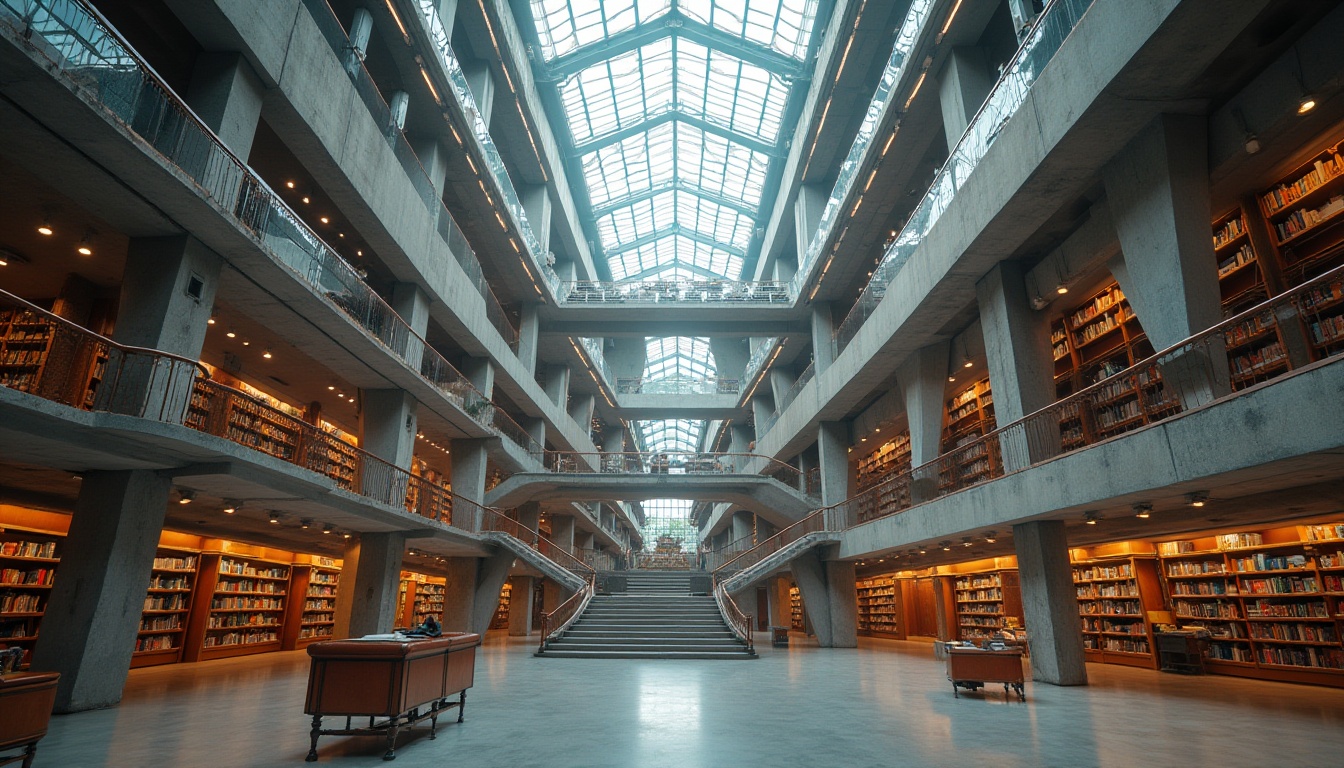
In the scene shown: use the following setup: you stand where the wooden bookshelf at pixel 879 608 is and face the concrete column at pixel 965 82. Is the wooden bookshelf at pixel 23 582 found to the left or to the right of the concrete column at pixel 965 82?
right

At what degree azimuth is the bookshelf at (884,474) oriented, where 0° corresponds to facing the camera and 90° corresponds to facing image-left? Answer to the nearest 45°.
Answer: approximately 45°

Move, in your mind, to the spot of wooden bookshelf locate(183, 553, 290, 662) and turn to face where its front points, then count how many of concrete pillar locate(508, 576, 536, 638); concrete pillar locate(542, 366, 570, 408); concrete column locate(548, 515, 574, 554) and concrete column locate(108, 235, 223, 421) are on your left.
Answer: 3

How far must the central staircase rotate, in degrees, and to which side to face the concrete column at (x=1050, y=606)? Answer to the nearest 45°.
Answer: approximately 45° to its left

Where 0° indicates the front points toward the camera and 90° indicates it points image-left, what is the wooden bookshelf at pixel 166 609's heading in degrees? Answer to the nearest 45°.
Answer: approximately 315°

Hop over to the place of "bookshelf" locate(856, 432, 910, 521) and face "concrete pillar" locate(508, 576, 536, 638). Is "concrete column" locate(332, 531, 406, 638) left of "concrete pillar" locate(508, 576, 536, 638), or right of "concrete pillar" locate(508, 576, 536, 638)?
left

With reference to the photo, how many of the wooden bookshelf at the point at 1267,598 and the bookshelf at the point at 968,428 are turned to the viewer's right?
0

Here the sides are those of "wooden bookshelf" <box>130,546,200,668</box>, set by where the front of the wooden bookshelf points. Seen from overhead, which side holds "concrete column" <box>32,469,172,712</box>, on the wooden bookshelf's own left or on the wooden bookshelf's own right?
on the wooden bookshelf's own right

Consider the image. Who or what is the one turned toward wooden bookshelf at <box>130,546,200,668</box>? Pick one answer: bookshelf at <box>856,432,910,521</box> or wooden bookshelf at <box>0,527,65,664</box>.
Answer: the bookshelf

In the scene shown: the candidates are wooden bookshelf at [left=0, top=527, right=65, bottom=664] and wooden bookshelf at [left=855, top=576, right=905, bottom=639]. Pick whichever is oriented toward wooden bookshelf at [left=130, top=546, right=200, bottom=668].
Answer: wooden bookshelf at [left=855, top=576, right=905, bottom=639]

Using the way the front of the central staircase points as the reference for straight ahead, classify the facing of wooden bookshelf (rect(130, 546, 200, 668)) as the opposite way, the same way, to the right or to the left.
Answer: to the left

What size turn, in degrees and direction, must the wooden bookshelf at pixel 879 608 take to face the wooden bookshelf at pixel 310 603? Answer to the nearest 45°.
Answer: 0° — it already faces it

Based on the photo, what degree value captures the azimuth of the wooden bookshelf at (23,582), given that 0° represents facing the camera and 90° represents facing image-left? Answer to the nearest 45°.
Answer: approximately 315°

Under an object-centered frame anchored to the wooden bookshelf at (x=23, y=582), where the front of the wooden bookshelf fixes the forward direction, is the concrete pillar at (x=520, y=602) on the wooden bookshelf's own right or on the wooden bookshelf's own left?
on the wooden bookshelf's own left
